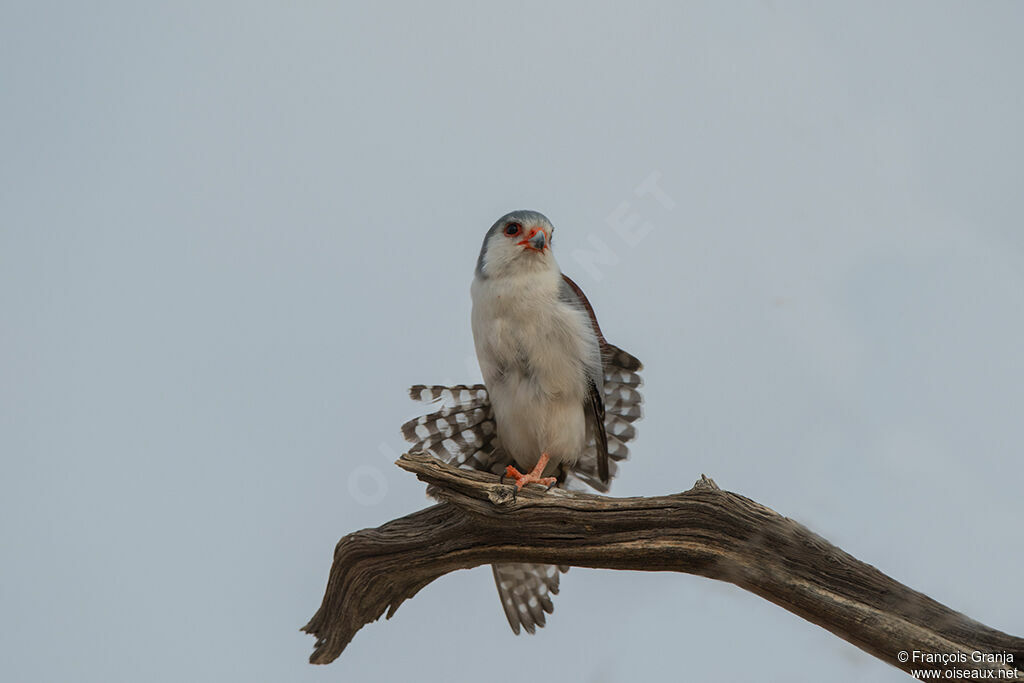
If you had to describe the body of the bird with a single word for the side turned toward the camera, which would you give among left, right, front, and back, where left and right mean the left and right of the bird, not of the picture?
front
